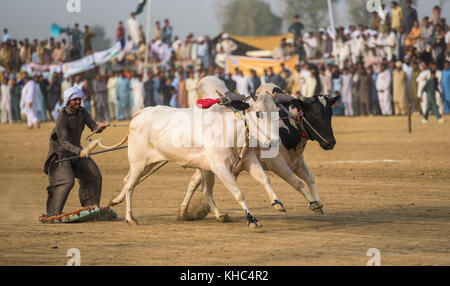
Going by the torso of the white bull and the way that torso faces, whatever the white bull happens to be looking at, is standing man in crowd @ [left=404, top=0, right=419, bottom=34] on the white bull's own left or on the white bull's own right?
on the white bull's own left

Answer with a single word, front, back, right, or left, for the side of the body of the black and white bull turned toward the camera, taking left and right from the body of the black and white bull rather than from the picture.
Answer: right

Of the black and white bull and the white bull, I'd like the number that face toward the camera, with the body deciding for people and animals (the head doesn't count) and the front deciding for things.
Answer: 0

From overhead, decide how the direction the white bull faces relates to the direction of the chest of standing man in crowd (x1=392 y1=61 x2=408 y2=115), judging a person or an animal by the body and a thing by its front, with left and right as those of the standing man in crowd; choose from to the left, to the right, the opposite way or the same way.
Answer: to the left

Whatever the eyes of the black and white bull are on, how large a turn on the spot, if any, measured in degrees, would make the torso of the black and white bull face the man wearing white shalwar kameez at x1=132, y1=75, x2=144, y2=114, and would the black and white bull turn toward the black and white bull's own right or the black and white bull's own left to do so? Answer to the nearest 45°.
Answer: approximately 90° to the black and white bull's own left

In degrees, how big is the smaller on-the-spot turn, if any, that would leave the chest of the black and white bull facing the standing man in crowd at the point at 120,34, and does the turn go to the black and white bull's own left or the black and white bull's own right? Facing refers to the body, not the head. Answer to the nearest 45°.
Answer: approximately 90° to the black and white bull's own left

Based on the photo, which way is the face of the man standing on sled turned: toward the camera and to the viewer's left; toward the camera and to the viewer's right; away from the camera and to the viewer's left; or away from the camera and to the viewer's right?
toward the camera and to the viewer's right

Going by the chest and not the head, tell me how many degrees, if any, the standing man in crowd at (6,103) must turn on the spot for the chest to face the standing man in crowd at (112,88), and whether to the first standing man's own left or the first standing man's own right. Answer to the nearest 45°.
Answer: approximately 90° to the first standing man's own left

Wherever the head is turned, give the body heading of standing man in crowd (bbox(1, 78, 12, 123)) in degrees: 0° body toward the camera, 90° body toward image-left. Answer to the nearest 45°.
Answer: approximately 0°

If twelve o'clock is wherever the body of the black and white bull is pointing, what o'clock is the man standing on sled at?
The man standing on sled is roughly at 6 o'clock from the black and white bull.

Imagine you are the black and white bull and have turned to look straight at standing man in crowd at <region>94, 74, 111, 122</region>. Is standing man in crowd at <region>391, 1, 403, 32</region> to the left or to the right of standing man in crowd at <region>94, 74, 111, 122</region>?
right

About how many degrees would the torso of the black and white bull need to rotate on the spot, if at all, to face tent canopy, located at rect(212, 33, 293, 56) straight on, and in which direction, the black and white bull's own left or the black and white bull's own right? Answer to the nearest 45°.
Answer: approximately 90° to the black and white bull's own left

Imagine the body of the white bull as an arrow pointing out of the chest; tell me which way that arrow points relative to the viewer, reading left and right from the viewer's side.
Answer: facing to the right of the viewer

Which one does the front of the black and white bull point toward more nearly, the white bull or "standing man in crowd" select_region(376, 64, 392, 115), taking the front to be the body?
the standing man in crowd

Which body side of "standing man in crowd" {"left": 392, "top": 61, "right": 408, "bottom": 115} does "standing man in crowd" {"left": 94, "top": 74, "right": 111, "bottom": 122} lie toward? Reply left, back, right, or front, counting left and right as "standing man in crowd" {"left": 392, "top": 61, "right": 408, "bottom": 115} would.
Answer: right
